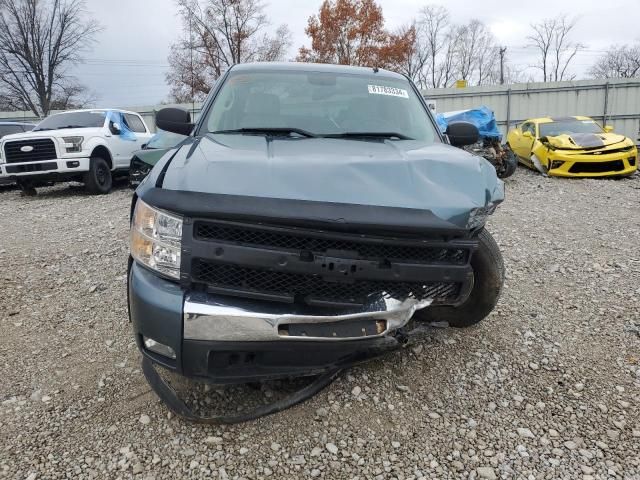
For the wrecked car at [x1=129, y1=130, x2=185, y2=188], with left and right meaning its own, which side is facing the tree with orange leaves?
back

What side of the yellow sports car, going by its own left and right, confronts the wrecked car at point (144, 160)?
right

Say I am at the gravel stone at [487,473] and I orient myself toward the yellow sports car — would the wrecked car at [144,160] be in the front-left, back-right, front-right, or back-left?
front-left

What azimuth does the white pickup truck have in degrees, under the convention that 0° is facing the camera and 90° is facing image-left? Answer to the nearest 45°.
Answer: approximately 45°

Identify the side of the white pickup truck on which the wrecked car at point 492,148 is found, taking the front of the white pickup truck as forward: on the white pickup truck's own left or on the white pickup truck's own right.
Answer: on the white pickup truck's own left

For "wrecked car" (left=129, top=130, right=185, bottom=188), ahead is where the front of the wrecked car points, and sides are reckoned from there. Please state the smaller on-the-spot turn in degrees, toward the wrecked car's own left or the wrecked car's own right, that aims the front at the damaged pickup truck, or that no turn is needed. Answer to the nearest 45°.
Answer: approximately 45° to the wrecked car's own left

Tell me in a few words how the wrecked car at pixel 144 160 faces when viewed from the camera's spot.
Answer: facing the viewer and to the left of the viewer

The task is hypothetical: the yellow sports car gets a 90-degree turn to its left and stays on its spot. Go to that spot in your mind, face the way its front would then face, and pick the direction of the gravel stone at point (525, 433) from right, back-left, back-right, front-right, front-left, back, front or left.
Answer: back-right

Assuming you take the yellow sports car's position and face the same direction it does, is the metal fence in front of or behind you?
behind

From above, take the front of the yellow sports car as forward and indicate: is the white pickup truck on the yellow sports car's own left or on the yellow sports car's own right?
on the yellow sports car's own right

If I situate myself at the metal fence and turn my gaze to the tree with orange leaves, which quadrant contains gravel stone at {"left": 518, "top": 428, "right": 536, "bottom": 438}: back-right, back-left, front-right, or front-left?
back-left

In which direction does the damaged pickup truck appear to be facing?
toward the camera

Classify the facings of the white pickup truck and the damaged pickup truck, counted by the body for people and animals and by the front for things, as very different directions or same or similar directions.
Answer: same or similar directions

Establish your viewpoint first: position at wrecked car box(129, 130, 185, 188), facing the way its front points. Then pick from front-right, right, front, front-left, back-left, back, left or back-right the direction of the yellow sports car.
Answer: back-left

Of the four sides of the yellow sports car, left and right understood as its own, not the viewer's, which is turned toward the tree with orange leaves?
back

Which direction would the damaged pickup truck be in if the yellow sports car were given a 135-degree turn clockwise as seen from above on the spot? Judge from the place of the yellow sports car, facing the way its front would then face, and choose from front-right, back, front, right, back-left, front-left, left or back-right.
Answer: left

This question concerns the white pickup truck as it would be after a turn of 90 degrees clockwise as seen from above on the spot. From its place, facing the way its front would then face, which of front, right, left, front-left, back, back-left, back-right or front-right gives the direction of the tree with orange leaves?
right

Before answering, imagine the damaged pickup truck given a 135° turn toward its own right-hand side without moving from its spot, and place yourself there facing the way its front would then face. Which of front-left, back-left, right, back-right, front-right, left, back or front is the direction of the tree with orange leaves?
front-right
